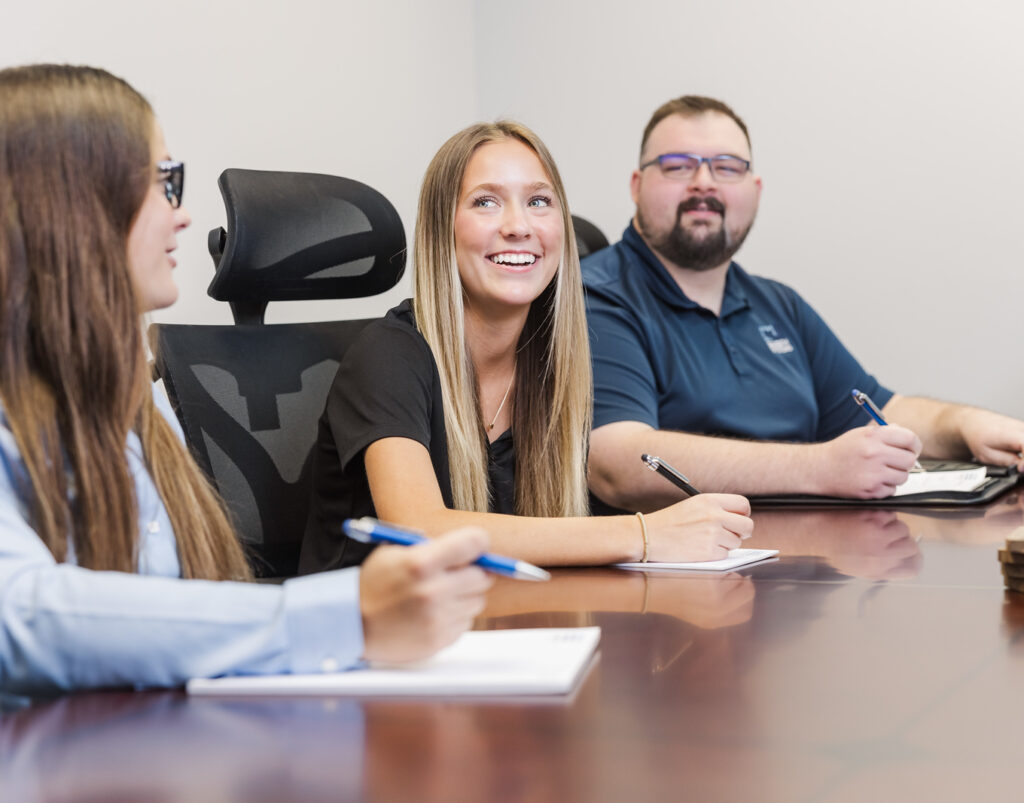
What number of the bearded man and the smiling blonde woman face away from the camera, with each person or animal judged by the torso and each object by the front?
0

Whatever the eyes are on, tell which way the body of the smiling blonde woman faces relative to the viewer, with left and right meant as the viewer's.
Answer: facing the viewer and to the right of the viewer

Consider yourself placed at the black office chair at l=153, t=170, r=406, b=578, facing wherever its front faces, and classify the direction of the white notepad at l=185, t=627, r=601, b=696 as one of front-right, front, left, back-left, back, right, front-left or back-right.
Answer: front-right

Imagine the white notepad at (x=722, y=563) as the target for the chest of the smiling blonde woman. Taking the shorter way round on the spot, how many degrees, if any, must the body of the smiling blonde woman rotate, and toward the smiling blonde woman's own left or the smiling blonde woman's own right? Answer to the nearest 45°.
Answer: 0° — they already face it

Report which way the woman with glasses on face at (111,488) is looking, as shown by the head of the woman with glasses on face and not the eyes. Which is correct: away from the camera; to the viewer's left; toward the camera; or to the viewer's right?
to the viewer's right

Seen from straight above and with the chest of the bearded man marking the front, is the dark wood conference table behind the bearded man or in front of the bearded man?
in front

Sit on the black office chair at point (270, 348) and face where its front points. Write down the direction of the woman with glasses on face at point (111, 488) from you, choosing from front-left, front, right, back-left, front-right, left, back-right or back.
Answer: front-right

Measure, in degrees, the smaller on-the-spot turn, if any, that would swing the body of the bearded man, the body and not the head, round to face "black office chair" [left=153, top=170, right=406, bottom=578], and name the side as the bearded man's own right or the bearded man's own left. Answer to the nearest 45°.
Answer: approximately 90° to the bearded man's own right

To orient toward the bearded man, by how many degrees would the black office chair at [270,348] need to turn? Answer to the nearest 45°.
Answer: approximately 45° to its left
